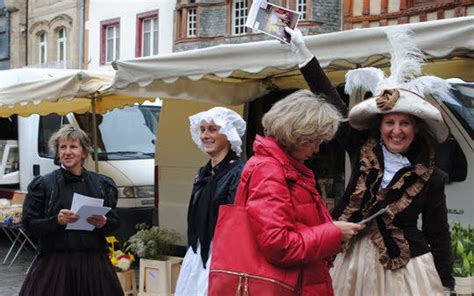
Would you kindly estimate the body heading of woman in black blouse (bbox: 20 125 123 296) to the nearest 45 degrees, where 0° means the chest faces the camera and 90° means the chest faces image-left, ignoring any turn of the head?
approximately 315°

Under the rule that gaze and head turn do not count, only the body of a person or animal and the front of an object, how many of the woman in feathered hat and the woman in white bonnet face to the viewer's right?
0

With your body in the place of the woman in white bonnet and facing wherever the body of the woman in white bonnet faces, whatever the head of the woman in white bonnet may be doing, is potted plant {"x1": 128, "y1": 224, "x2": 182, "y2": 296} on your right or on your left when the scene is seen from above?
on your right

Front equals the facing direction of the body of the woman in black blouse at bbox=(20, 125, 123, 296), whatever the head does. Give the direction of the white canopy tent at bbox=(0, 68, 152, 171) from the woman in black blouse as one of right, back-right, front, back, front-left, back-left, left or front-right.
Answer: back-left

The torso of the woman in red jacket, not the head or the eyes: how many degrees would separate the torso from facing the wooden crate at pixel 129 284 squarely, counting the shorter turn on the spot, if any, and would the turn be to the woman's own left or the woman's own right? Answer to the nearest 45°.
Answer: approximately 135° to the woman's own left

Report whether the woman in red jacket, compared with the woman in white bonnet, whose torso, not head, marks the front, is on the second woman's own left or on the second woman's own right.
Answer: on the second woman's own left

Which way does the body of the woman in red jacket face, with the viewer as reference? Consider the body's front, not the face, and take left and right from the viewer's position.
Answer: facing to the right of the viewer

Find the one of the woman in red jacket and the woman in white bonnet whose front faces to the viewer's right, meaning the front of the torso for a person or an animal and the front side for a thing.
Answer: the woman in red jacket

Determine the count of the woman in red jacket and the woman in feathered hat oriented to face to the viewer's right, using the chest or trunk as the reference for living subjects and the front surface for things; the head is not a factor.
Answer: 1

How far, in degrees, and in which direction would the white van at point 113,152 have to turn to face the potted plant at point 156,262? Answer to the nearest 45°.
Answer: approximately 45° to its right

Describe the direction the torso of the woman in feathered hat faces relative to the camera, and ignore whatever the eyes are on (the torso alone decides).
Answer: toward the camera
